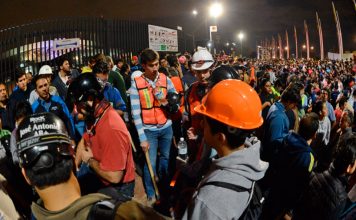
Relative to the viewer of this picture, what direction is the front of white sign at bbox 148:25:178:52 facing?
facing the viewer

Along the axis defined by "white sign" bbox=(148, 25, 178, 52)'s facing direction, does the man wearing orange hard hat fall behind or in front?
in front

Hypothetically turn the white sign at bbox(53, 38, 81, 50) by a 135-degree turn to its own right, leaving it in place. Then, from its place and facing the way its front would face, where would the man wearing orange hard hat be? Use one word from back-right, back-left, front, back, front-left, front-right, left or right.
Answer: back-left

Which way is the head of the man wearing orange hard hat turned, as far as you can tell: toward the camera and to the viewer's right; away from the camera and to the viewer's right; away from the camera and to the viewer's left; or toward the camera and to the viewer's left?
away from the camera and to the viewer's left

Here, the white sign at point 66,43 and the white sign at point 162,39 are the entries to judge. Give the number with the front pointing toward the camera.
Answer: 2

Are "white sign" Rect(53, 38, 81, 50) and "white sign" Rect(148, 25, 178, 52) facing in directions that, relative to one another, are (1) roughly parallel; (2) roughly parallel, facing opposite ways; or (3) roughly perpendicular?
roughly parallel

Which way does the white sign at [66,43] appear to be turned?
toward the camera
